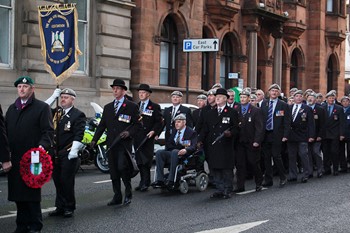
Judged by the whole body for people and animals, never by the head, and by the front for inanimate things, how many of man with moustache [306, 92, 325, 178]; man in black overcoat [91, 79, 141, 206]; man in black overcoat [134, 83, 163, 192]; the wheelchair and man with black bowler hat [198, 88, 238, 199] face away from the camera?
0

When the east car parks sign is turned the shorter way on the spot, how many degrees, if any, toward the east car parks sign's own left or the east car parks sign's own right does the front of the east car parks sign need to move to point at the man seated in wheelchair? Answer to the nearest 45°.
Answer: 0° — it already faces them

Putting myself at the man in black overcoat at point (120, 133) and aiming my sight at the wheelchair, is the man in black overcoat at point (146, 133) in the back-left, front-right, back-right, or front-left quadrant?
front-left

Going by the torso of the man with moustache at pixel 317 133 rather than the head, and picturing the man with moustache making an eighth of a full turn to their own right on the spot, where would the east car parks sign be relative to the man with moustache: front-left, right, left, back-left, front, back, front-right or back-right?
front-right

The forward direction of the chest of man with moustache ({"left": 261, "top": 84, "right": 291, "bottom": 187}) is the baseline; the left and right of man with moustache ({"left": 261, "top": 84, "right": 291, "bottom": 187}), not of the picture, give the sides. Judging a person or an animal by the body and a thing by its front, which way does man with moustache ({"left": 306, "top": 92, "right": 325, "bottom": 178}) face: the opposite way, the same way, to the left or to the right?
the same way

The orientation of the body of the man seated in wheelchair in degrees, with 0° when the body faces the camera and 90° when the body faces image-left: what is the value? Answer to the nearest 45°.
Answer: approximately 45°

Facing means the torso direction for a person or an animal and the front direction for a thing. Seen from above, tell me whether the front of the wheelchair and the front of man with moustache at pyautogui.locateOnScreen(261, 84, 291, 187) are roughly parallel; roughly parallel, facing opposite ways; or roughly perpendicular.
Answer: roughly parallel

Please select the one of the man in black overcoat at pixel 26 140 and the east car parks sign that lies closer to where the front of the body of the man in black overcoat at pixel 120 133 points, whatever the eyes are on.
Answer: the man in black overcoat

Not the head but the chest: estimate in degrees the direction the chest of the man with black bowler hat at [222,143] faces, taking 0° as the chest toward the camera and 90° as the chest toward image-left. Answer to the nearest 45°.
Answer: approximately 45°

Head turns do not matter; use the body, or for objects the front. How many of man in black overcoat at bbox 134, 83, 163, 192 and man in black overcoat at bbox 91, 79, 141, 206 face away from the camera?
0

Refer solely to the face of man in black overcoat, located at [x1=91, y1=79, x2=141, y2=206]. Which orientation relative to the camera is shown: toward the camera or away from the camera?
toward the camera

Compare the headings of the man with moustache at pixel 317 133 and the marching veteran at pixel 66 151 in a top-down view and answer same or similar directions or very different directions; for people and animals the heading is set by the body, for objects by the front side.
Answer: same or similar directions

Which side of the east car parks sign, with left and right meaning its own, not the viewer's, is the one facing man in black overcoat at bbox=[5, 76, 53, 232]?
front

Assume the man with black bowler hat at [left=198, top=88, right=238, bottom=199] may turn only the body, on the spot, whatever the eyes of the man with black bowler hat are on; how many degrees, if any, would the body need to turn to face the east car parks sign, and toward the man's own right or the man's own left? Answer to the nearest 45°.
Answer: approximately 135° to the man's own right

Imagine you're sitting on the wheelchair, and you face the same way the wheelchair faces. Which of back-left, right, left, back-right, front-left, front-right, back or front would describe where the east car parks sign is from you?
back-right

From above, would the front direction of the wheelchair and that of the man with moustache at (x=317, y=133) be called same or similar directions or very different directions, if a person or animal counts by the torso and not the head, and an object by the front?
same or similar directions

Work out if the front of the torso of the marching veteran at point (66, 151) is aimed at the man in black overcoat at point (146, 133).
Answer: no

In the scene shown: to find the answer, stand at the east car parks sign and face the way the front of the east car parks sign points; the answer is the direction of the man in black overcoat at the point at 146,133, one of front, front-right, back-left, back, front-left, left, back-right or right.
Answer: front

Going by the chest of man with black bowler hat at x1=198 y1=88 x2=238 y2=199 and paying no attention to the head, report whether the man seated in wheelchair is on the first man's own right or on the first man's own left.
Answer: on the first man's own right
